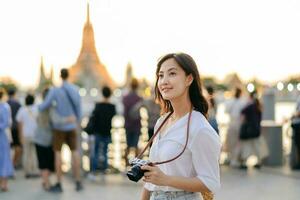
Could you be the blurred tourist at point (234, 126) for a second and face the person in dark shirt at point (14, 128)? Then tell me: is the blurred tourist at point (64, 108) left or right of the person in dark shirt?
left

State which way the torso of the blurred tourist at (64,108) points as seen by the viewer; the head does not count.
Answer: away from the camera

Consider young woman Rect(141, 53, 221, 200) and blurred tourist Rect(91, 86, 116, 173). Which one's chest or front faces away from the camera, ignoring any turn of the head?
the blurred tourist

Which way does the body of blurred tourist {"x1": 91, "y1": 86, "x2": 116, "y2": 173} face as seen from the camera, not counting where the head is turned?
away from the camera

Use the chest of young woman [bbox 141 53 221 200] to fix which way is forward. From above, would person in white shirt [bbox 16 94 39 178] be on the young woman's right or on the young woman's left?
on the young woman's right

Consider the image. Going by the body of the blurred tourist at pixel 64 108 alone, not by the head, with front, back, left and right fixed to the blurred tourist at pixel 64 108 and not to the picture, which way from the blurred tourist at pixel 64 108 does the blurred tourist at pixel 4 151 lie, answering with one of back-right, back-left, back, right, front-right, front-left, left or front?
front-left

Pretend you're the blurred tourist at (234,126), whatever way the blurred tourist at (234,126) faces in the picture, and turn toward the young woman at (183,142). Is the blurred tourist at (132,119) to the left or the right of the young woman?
right

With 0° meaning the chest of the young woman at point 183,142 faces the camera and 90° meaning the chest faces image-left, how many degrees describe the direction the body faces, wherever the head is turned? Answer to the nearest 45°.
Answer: approximately 45°
